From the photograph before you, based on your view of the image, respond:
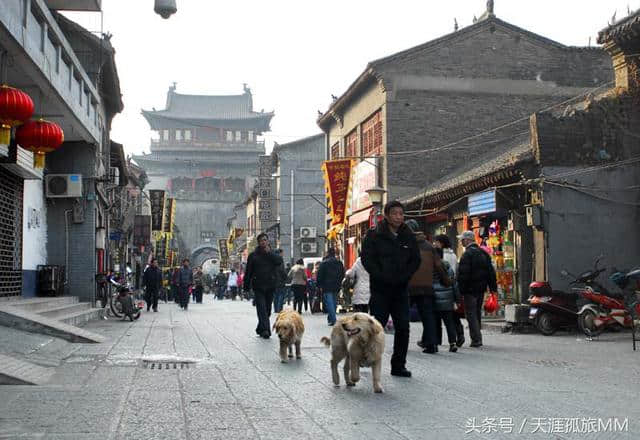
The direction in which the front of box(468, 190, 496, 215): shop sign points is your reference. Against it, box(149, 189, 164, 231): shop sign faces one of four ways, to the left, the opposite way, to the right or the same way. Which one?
to the left

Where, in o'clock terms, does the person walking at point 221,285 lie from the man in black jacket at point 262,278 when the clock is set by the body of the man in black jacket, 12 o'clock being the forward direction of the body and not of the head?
The person walking is roughly at 6 o'clock from the man in black jacket.

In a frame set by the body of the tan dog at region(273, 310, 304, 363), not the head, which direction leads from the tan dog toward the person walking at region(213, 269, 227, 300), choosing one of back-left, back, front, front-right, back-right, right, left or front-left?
back

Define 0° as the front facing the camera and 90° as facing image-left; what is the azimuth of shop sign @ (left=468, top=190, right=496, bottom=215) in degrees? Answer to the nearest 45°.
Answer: approximately 45°

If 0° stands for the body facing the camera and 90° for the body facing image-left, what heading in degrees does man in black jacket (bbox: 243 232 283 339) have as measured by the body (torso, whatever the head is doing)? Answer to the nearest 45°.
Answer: approximately 0°

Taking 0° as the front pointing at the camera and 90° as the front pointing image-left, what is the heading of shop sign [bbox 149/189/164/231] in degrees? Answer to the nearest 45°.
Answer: approximately 0°
